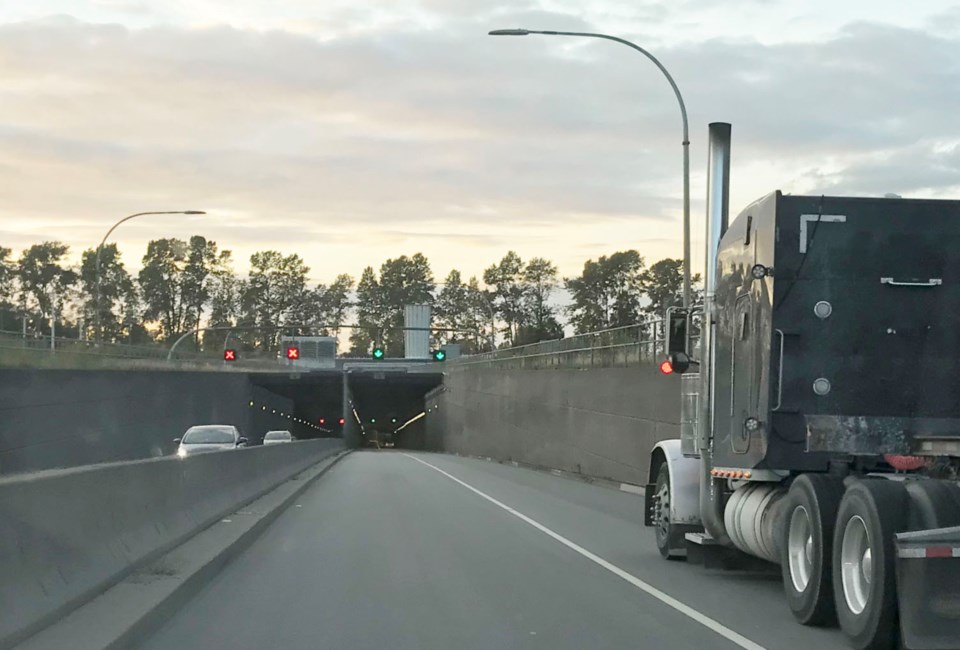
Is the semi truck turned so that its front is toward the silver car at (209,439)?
yes

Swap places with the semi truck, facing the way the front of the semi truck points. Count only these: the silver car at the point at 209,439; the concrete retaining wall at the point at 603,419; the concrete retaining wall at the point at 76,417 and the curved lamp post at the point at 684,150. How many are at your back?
0

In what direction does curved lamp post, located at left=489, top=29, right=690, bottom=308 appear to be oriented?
to the viewer's left

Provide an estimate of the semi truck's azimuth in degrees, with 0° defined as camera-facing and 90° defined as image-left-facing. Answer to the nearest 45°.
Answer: approximately 135°

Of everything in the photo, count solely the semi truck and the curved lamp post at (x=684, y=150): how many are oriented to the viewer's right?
0

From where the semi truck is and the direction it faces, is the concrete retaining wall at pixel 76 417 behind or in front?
in front

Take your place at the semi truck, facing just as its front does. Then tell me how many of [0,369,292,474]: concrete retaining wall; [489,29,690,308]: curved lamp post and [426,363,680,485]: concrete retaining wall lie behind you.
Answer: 0

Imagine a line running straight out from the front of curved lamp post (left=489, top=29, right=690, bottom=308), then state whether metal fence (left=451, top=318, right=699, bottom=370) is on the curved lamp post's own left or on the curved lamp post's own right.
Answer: on the curved lamp post's own right

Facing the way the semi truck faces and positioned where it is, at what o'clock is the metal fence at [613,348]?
The metal fence is roughly at 1 o'clock from the semi truck.

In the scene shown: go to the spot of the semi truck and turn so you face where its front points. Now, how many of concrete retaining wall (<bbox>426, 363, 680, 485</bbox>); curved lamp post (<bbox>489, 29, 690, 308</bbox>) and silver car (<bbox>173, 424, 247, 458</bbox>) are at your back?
0

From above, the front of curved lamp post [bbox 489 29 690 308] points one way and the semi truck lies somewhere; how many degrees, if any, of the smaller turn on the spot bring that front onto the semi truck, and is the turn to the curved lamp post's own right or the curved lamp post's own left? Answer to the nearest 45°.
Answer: approximately 90° to the curved lamp post's own left
